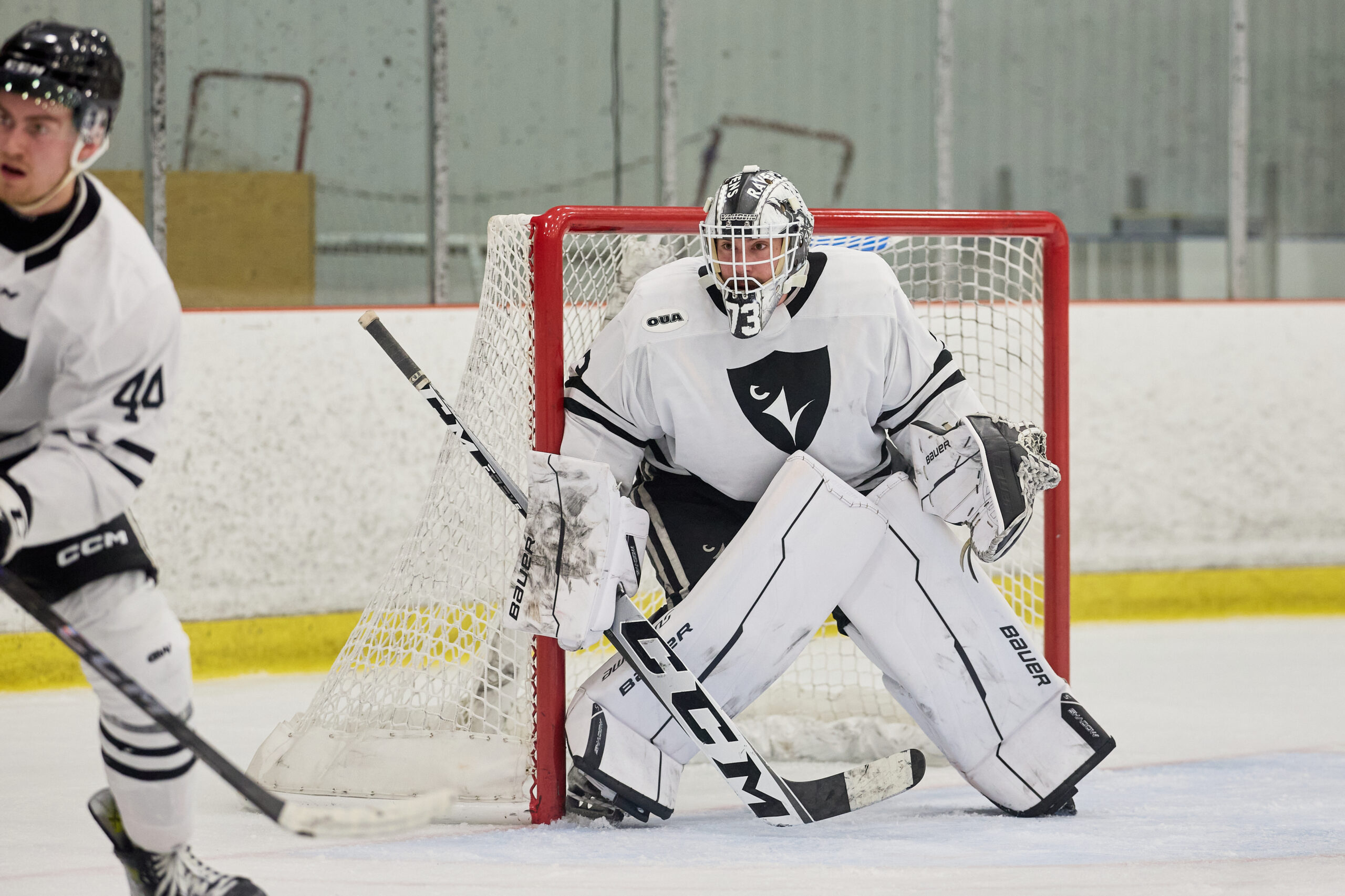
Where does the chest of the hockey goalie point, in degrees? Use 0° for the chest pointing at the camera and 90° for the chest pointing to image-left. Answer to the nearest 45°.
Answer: approximately 0°

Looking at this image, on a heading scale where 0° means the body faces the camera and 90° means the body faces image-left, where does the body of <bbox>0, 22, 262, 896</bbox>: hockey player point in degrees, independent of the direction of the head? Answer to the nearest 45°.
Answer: approximately 45°

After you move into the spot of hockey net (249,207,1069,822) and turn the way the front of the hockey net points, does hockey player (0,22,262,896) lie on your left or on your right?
on your right

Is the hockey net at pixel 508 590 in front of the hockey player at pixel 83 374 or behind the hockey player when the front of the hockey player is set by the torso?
behind

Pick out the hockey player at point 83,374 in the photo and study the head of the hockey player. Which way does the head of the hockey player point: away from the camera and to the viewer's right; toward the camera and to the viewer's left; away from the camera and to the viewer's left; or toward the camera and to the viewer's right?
toward the camera and to the viewer's left

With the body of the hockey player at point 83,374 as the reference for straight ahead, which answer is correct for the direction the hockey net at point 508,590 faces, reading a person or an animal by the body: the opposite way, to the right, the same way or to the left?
to the left

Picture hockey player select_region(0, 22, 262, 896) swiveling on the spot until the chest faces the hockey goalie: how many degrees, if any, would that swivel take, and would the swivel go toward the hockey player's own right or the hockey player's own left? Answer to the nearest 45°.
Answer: approximately 180°

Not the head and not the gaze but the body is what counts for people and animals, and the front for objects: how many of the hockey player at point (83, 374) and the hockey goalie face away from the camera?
0

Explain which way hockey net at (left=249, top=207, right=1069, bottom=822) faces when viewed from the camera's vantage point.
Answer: facing the viewer and to the right of the viewer

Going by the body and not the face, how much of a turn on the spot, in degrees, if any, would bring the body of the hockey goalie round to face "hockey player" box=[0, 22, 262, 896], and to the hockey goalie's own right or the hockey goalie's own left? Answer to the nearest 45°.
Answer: approximately 45° to the hockey goalie's own right
